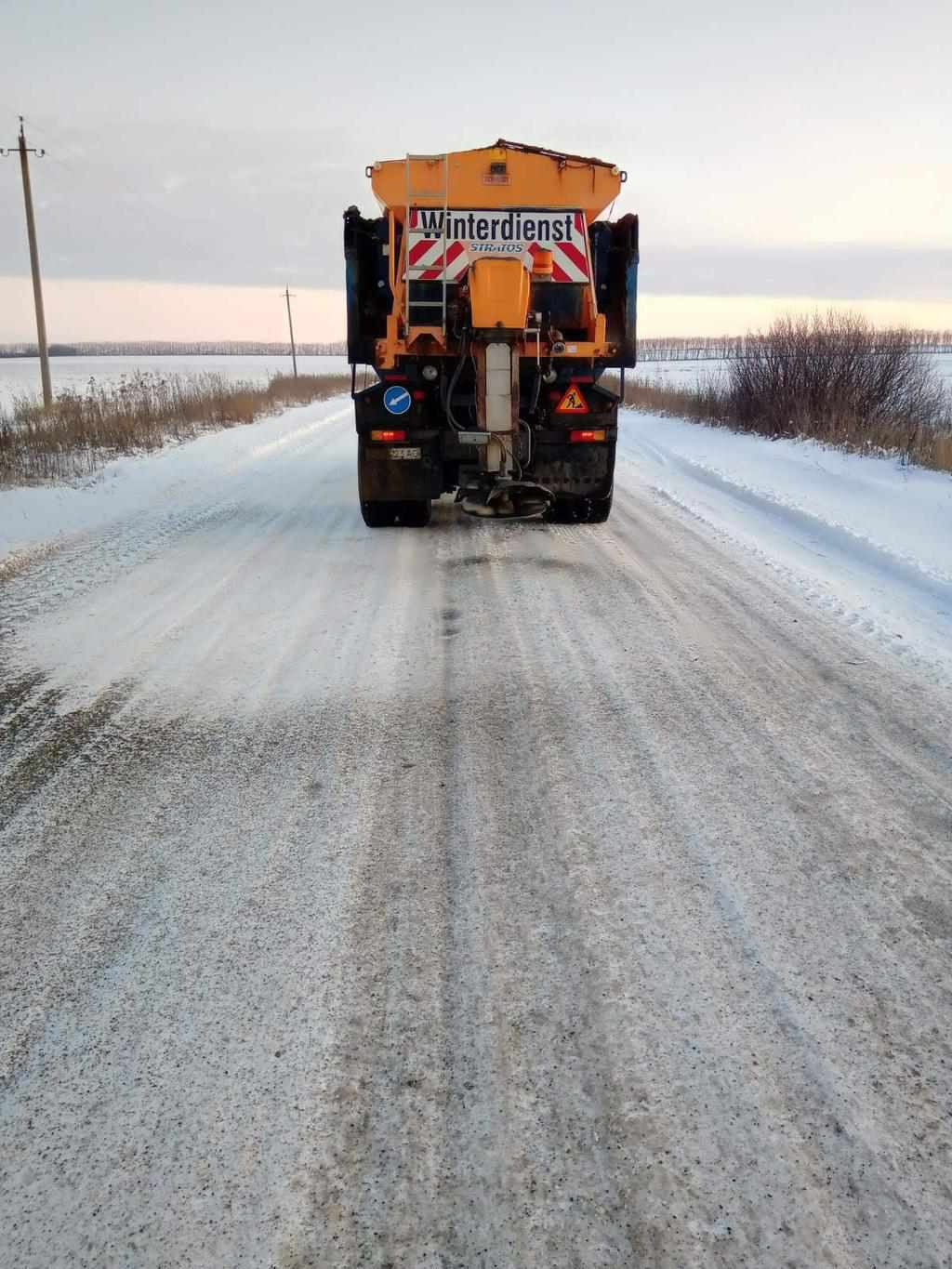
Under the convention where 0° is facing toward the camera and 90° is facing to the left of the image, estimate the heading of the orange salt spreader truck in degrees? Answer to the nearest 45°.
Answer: approximately 180°

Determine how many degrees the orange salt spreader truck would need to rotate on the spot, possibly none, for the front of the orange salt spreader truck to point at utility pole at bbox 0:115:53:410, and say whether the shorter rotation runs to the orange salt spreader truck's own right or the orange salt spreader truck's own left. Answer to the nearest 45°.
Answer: approximately 45° to the orange salt spreader truck's own left
